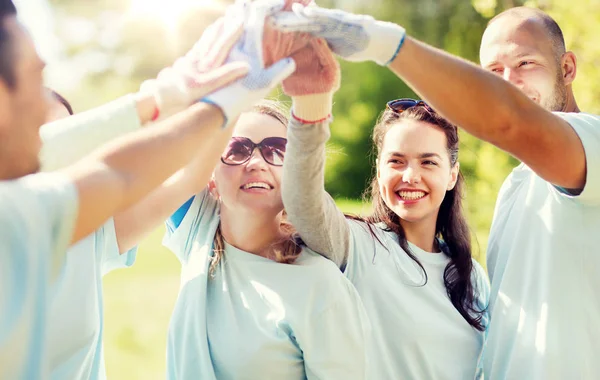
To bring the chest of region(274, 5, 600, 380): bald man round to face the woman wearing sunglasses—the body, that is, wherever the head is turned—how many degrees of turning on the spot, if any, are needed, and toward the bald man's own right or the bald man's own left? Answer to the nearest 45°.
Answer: approximately 45° to the bald man's own right

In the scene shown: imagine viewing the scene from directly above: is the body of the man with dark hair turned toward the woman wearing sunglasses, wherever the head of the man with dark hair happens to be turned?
yes

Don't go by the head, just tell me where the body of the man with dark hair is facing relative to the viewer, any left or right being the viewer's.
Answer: facing away from the viewer and to the right of the viewer

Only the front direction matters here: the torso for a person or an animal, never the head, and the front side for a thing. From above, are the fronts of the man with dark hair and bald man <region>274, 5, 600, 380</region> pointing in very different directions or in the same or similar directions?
very different directions

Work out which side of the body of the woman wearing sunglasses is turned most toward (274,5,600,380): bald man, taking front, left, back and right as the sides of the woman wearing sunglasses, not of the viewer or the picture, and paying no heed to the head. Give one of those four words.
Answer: left

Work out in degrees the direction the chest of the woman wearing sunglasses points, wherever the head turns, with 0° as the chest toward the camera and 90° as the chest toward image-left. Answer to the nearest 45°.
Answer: approximately 0°

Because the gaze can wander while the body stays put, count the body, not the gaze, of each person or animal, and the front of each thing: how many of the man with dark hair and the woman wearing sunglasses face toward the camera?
1

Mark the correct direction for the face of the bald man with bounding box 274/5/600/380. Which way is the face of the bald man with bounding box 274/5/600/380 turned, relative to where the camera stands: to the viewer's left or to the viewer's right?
to the viewer's left
